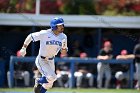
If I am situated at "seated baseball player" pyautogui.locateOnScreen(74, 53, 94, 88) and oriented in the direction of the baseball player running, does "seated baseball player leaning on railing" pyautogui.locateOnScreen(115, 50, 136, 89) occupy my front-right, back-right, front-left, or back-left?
back-left

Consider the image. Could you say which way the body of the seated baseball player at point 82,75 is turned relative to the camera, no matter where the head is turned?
toward the camera

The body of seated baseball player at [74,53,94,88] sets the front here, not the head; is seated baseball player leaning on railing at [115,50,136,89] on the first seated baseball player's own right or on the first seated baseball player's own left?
on the first seated baseball player's own left

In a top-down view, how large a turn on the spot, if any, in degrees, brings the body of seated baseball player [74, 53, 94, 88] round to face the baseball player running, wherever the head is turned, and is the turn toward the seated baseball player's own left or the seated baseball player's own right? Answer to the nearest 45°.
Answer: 0° — they already face them

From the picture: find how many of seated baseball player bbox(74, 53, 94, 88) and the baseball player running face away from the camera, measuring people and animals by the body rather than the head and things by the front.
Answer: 0

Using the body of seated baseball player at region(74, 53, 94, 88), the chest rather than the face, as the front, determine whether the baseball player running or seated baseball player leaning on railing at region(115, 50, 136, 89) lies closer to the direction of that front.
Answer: the baseball player running
